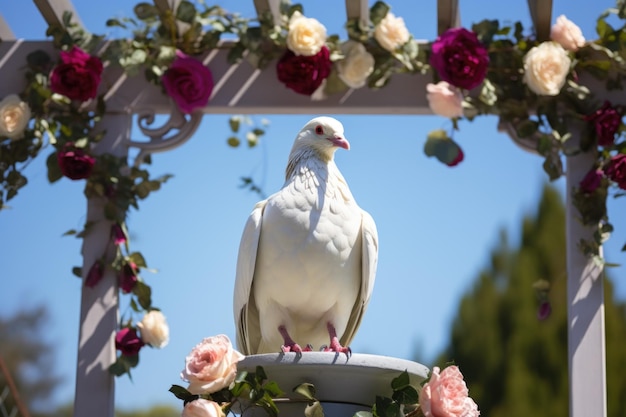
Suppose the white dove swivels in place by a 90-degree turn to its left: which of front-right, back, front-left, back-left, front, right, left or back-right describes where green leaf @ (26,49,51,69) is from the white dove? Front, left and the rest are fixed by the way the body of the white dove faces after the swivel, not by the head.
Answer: back-left

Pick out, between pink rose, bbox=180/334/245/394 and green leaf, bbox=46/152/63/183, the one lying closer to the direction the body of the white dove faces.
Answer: the pink rose

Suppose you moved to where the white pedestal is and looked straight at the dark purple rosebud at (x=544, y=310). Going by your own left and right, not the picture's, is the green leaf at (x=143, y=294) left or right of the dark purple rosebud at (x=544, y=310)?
left

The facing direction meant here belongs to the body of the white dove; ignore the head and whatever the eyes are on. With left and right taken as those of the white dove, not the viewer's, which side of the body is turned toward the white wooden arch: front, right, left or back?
back

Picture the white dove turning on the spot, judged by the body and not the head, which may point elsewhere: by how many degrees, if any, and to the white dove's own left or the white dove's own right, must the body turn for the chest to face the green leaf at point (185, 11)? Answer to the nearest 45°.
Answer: approximately 135° to the white dove's own right

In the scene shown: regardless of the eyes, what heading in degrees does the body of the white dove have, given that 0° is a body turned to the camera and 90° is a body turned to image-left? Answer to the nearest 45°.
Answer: approximately 0°

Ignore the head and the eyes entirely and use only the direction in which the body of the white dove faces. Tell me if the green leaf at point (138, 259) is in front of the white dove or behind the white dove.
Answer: behind

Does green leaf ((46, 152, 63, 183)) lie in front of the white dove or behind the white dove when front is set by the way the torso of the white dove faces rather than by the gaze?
behind

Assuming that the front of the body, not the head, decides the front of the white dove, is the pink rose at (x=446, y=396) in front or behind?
in front
